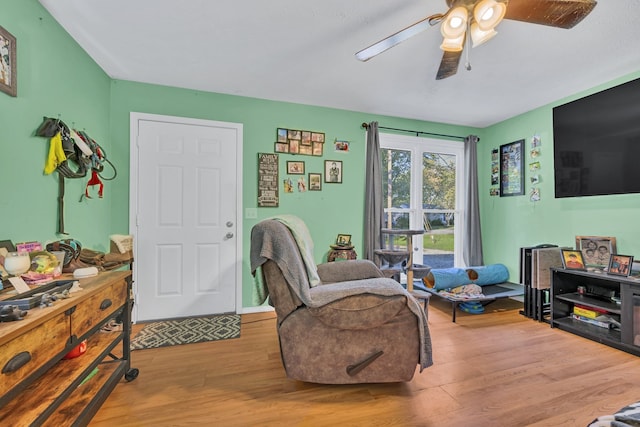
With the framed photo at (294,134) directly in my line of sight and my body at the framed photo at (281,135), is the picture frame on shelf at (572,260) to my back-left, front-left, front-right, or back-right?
front-right

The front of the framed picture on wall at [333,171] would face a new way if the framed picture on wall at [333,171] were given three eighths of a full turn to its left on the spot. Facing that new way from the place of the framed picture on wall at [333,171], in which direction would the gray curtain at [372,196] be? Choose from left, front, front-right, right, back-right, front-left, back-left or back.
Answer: front-right

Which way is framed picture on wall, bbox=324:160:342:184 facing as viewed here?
toward the camera

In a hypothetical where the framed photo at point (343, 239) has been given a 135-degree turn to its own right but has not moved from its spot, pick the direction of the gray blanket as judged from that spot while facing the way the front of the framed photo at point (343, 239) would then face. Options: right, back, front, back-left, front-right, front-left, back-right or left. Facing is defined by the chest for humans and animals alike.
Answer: back-left

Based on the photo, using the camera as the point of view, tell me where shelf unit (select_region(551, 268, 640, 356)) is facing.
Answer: facing the viewer and to the left of the viewer

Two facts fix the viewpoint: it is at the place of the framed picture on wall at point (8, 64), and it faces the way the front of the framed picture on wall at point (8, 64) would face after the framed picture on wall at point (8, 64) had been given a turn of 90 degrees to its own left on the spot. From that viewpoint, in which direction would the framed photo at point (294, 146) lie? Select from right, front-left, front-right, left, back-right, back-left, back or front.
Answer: front-right

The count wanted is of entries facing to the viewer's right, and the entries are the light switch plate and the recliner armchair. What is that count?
1

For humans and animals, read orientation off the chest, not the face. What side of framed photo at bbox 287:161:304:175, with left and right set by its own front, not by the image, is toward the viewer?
front

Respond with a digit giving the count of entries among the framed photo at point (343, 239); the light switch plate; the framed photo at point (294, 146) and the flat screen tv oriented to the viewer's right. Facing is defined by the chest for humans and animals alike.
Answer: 0

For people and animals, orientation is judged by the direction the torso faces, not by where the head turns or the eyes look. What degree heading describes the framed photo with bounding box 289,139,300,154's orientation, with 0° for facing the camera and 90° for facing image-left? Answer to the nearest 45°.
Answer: approximately 0°

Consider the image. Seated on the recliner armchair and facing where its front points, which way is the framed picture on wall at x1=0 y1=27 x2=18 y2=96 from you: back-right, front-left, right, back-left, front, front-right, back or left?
back

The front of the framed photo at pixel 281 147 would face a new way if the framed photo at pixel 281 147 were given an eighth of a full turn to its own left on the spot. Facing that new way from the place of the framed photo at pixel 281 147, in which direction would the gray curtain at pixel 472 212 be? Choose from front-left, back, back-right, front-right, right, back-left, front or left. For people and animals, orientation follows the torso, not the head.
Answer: front-left

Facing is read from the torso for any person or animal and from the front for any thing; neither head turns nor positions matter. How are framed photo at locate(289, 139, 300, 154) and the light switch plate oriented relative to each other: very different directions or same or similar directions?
same or similar directions

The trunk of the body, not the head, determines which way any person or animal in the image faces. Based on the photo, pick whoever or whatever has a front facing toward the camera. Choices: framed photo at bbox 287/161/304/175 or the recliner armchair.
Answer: the framed photo

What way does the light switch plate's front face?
toward the camera

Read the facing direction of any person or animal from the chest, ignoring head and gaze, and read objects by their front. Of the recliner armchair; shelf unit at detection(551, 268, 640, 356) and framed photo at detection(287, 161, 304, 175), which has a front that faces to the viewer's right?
the recliner armchair

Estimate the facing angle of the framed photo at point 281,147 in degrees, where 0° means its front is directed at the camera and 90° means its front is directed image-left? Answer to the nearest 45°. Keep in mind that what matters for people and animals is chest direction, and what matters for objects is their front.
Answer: approximately 0°

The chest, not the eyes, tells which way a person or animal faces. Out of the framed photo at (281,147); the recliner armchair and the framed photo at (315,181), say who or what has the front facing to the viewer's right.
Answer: the recliner armchair

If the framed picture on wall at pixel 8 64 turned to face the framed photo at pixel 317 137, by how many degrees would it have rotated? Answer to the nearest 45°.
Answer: approximately 45° to its left
